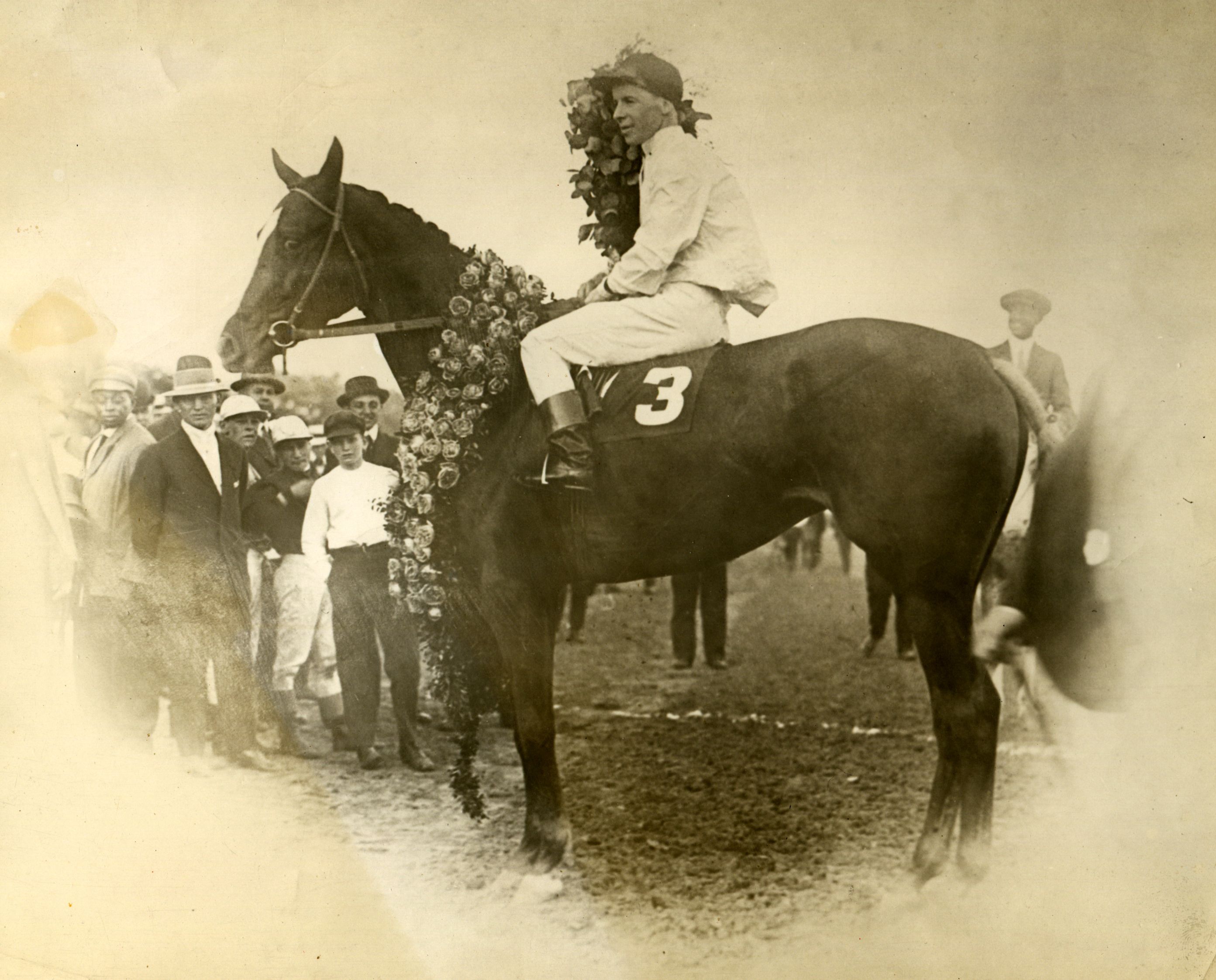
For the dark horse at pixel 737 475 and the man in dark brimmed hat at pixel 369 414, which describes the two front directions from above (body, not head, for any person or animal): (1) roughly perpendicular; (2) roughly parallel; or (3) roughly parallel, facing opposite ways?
roughly perpendicular

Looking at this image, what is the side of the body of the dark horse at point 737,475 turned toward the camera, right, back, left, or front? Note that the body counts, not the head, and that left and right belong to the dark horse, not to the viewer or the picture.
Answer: left

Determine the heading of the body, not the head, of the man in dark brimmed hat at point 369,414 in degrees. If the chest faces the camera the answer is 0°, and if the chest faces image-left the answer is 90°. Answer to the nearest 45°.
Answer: approximately 0°

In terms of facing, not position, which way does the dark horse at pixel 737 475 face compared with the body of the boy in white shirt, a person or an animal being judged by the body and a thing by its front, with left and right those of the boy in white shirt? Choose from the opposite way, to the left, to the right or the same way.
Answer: to the right

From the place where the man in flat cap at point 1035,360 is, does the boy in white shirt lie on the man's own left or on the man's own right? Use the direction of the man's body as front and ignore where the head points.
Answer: on the man's own right

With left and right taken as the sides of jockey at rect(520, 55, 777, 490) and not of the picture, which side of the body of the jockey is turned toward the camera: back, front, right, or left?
left
